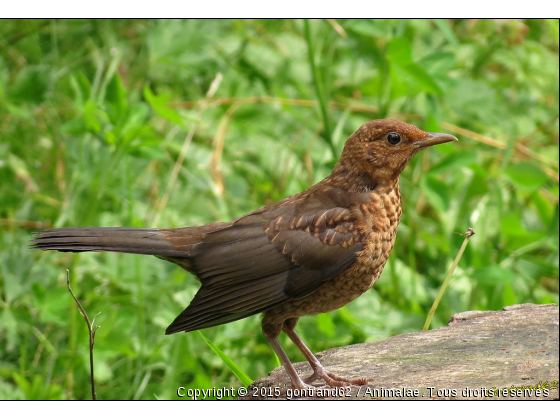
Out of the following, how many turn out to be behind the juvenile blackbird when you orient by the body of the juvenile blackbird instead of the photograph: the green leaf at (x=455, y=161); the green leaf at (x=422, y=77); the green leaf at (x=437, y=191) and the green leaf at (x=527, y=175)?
0

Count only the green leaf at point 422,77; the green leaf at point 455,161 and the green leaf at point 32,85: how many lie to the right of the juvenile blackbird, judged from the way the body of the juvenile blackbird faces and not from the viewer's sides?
0

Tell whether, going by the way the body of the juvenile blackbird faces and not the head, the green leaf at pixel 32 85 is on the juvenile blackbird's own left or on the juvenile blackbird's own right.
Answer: on the juvenile blackbird's own left

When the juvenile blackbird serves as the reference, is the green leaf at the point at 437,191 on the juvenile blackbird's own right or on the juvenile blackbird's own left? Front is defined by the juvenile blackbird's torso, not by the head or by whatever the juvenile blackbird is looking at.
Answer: on the juvenile blackbird's own left

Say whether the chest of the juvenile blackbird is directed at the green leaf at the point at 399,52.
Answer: no

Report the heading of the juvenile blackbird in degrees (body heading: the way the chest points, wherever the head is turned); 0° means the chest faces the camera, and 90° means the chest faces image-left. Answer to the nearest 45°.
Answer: approximately 270°

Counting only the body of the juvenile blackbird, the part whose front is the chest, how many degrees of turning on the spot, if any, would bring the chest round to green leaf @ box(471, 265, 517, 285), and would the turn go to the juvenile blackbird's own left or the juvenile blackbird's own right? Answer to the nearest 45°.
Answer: approximately 45° to the juvenile blackbird's own left
